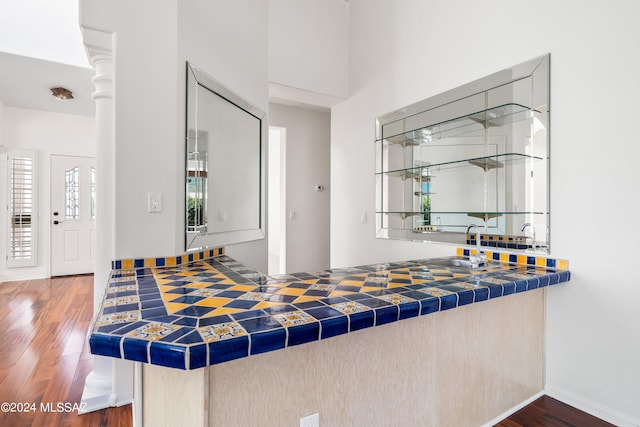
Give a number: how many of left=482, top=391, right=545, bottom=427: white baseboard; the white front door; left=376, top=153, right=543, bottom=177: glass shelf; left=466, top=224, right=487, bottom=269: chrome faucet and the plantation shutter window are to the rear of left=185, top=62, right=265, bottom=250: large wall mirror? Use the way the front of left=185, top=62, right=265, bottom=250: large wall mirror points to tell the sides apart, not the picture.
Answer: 2

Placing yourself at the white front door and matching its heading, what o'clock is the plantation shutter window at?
The plantation shutter window is roughly at 3 o'clock from the white front door.

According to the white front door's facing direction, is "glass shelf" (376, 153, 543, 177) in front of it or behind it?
in front

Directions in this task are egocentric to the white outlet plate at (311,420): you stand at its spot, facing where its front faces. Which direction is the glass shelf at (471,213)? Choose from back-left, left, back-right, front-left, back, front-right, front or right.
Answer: left

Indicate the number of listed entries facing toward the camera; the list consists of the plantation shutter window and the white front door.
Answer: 2

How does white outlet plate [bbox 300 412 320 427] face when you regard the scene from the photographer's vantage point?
facing the viewer and to the right of the viewer

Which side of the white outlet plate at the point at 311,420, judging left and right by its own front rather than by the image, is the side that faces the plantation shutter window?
back

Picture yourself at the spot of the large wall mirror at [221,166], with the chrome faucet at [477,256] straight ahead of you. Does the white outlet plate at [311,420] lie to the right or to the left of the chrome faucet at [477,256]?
right

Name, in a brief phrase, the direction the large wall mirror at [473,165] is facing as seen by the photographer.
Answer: facing the viewer and to the left of the viewer

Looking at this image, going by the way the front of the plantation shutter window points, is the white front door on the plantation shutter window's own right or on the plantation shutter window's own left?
on the plantation shutter window's own left

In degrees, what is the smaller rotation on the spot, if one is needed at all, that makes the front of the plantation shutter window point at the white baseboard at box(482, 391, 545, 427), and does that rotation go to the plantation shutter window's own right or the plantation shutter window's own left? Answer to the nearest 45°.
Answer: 0° — it already faces it

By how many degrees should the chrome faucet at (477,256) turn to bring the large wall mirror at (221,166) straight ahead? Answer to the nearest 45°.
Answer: approximately 45° to its right

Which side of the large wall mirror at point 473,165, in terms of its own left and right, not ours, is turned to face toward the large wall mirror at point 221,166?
front

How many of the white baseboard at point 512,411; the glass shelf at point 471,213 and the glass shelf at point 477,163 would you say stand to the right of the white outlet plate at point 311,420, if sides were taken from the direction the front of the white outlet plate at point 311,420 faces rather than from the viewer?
0

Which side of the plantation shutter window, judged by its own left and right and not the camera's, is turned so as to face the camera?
front

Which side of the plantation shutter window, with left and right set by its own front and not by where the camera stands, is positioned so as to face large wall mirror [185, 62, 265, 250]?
front

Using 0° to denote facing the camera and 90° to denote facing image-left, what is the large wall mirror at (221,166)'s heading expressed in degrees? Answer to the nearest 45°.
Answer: approximately 315°
